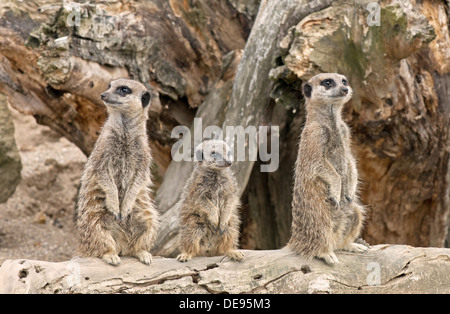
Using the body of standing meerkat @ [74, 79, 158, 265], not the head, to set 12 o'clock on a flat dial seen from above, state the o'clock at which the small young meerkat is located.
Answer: The small young meerkat is roughly at 9 o'clock from the standing meerkat.

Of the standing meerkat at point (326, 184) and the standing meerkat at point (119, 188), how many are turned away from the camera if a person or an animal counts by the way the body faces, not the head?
0

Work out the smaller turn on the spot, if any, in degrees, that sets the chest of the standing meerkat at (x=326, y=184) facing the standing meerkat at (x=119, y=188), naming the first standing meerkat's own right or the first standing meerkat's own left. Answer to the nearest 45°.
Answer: approximately 135° to the first standing meerkat's own right

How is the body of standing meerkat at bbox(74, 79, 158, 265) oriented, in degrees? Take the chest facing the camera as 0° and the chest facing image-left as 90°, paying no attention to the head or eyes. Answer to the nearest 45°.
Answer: approximately 0°

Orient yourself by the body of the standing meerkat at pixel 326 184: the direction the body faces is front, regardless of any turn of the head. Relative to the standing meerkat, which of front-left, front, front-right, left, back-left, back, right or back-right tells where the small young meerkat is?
back-right

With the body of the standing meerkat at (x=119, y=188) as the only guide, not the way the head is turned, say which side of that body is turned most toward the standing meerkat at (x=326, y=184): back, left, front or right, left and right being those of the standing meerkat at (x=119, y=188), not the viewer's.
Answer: left

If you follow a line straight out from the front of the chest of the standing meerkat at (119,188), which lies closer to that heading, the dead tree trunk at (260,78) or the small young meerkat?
the small young meerkat

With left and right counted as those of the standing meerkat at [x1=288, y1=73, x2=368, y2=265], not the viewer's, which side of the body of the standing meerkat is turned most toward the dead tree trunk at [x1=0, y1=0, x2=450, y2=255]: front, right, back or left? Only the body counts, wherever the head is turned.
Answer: back
